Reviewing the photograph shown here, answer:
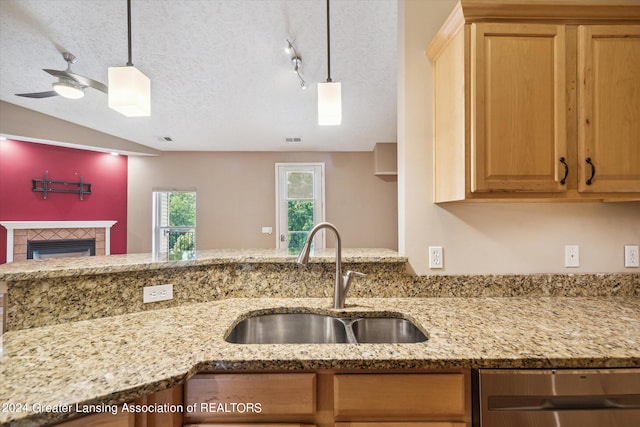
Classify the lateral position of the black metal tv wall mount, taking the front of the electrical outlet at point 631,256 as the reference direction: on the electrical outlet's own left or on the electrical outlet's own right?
on the electrical outlet's own right

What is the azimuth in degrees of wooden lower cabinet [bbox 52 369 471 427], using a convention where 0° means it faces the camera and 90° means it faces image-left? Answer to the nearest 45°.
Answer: approximately 0°

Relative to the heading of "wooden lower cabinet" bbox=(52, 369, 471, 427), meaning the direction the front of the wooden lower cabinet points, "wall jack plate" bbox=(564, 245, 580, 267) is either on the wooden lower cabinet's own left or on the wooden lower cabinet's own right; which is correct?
on the wooden lower cabinet's own left

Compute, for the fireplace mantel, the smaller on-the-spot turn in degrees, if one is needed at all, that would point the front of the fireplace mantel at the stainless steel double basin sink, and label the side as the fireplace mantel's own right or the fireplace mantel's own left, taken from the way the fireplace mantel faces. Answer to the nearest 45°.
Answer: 0° — it already faces it

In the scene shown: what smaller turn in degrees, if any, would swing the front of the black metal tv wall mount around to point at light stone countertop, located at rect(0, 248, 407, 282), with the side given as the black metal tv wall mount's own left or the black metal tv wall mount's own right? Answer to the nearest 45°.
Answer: approximately 45° to the black metal tv wall mount's own right

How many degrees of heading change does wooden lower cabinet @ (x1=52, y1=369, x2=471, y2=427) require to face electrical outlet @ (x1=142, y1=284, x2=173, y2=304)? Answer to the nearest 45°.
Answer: approximately 135° to its right

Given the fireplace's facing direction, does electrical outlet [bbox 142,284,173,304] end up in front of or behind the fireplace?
in front

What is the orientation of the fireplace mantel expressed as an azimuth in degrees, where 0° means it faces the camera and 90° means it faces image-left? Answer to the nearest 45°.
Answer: approximately 0°
